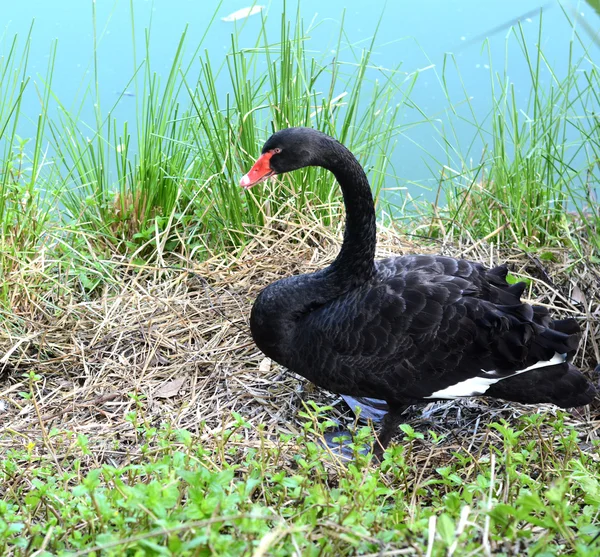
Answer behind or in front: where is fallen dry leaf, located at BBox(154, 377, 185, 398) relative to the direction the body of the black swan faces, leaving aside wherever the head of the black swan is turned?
in front

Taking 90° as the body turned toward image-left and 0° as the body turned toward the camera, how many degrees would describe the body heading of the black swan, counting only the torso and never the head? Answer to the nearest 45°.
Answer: approximately 90°
